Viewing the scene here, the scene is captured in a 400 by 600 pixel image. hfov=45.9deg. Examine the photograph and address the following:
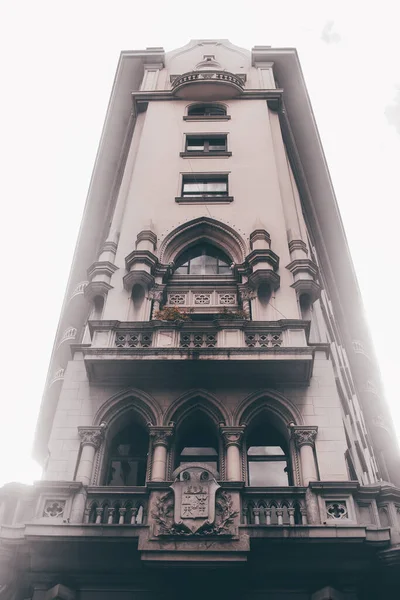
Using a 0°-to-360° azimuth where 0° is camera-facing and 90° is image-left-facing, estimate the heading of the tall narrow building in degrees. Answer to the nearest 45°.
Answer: approximately 0°
